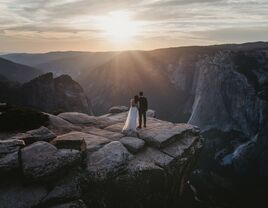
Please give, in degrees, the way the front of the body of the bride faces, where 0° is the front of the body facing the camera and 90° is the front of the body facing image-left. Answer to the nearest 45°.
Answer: approximately 225°

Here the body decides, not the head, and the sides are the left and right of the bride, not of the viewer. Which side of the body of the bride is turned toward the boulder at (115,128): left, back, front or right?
left
